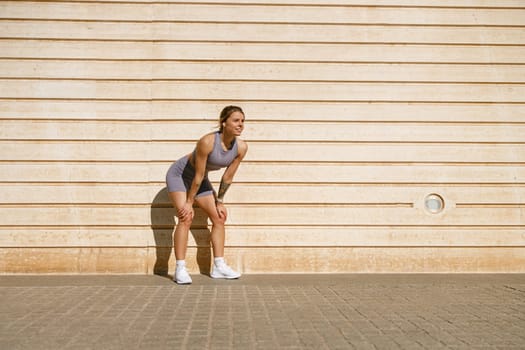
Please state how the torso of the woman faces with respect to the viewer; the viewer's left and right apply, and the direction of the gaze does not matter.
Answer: facing the viewer and to the right of the viewer
